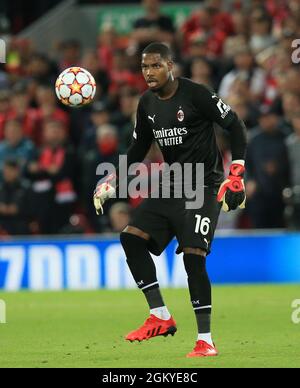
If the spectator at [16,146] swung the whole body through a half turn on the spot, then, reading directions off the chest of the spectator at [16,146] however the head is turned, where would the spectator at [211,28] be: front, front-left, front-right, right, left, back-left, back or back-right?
right

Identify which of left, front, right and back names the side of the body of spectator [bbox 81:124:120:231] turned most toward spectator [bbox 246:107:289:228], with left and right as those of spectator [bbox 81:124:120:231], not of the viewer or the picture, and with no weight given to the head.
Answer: left

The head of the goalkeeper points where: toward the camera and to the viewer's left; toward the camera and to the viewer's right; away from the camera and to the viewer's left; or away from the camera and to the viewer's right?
toward the camera and to the viewer's left

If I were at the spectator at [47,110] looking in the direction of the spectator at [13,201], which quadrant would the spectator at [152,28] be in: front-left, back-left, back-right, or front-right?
back-left

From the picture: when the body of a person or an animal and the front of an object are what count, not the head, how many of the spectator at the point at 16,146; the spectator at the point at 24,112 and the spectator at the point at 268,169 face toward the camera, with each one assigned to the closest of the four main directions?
3

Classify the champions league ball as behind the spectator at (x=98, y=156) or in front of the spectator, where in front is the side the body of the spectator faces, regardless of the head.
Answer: in front

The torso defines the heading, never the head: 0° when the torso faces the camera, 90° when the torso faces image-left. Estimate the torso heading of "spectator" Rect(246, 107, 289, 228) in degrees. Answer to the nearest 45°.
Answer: approximately 0°

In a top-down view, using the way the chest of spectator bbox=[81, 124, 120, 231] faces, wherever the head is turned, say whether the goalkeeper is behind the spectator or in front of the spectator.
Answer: in front

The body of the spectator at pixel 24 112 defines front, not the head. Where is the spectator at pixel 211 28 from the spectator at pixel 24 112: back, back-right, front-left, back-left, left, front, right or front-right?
left
